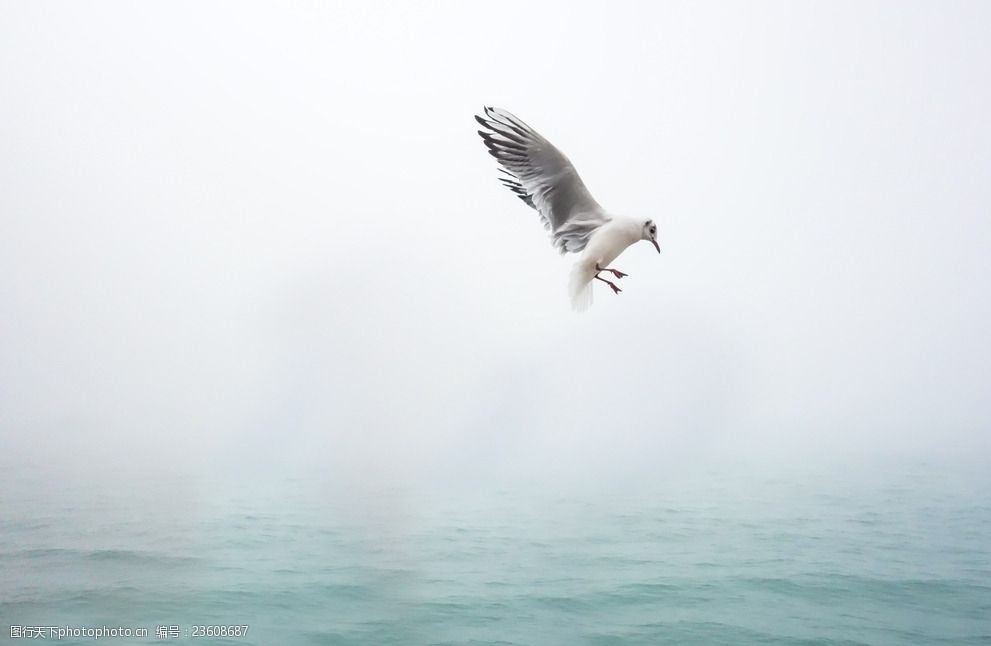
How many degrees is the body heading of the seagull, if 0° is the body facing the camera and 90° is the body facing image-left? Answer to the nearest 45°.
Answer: approximately 270°
